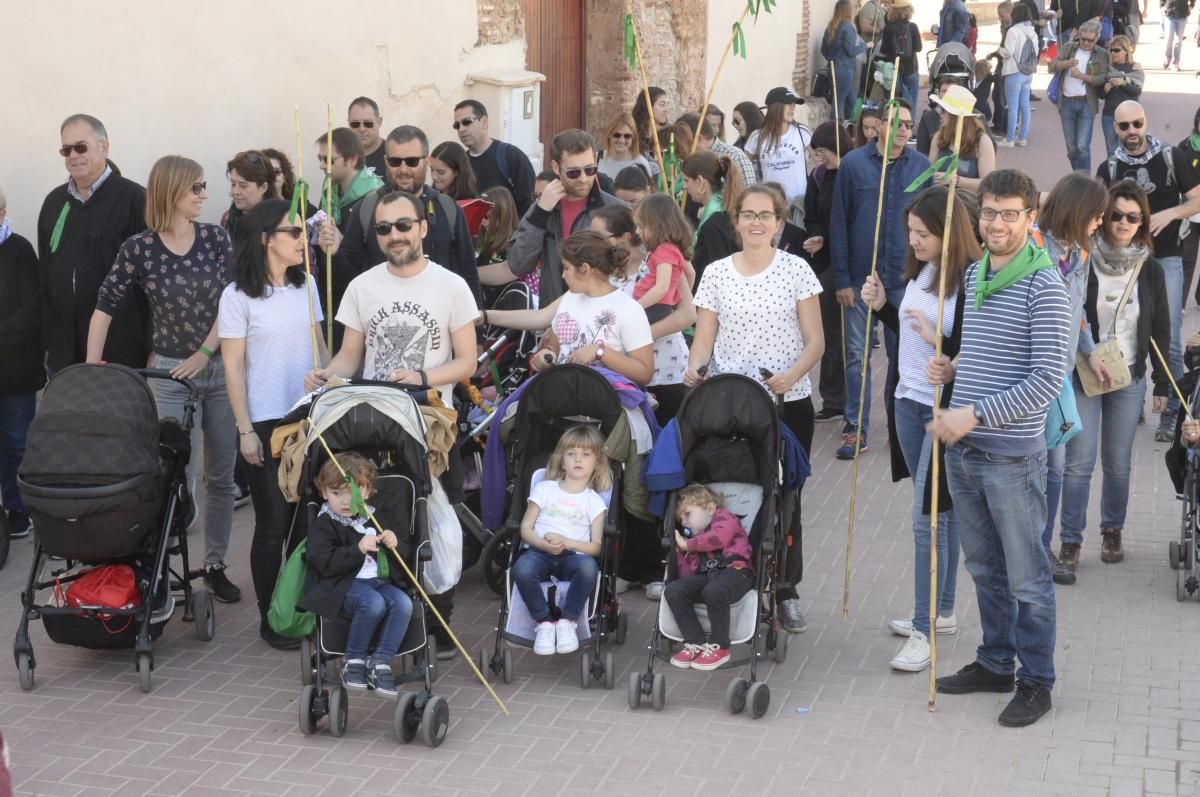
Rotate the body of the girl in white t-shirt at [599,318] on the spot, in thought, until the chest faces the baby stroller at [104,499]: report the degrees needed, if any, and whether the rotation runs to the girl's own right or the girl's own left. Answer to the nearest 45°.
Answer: approximately 45° to the girl's own right

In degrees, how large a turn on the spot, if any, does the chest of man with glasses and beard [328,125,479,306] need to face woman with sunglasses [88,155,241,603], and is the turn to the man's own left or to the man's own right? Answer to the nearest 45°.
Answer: approximately 90° to the man's own right

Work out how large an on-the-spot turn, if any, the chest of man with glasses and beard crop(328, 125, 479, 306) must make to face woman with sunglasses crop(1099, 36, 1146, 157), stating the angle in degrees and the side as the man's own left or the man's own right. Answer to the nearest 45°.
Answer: approximately 135° to the man's own left

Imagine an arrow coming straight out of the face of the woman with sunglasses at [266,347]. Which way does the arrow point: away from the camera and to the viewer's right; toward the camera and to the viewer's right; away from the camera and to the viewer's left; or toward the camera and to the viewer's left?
toward the camera and to the viewer's right

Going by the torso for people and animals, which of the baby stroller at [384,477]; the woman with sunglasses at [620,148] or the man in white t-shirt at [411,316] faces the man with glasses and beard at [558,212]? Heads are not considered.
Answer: the woman with sunglasses

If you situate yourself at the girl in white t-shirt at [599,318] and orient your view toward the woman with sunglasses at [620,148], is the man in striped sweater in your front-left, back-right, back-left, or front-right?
back-right

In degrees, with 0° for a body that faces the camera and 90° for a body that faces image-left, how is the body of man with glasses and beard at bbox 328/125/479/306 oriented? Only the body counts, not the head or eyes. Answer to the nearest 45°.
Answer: approximately 0°

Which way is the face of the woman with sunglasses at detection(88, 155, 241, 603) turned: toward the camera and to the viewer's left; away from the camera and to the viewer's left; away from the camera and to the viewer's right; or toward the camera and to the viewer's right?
toward the camera and to the viewer's right
